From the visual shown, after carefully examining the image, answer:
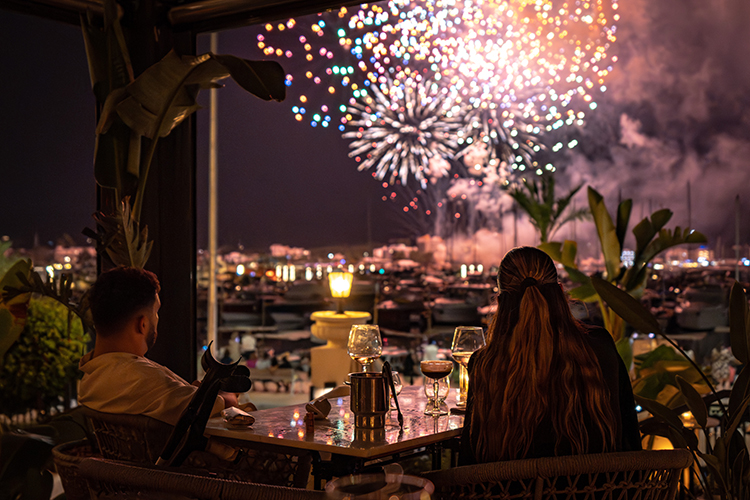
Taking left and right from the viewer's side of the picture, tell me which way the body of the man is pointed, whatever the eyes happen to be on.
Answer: facing away from the viewer and to the right of the viewer

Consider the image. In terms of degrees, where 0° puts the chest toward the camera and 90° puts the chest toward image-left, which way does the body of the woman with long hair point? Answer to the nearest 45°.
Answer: approximately 180°

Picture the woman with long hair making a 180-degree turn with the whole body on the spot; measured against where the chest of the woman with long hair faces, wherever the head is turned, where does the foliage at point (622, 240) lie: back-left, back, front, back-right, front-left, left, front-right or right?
back

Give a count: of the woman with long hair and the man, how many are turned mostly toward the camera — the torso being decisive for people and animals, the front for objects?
0

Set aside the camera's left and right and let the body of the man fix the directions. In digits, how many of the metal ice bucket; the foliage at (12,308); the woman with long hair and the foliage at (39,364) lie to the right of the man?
2

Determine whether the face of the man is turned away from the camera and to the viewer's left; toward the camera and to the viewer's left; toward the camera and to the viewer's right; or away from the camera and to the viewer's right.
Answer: away from the camera and to the viewer's right

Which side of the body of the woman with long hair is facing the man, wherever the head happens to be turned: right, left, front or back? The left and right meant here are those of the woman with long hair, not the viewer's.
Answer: left

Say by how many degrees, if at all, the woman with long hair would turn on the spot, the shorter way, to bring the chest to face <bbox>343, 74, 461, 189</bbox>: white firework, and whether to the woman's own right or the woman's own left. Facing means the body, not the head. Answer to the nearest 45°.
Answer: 0° — they already face it

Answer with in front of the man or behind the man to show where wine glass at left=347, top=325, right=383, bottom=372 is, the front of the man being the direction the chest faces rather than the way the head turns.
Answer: in front

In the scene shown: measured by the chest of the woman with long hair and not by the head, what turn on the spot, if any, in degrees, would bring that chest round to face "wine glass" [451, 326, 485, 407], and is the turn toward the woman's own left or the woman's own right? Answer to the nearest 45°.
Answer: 0° — they already face it

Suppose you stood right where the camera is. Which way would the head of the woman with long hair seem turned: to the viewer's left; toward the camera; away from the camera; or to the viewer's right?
away from the camera

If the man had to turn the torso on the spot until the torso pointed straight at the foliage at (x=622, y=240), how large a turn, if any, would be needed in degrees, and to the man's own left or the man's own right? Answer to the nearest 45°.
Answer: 0° — they already face it
